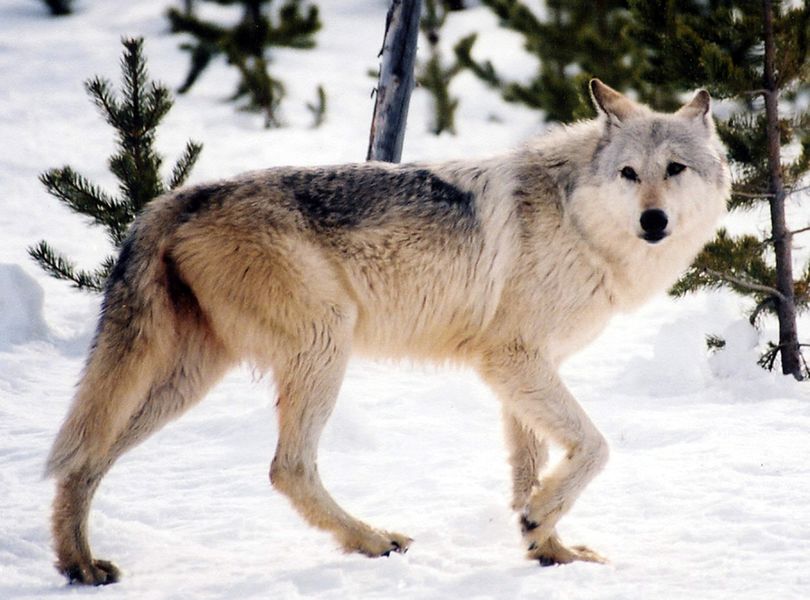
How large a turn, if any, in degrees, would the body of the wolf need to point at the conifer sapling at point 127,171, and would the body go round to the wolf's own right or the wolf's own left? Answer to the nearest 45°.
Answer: approximately 135° to the wolf's own left

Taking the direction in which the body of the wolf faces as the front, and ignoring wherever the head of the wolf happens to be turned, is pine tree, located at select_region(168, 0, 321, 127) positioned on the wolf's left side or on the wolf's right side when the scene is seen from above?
on the wolf's left side

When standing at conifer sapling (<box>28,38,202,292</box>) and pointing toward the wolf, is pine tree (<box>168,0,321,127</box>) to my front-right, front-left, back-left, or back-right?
back-left

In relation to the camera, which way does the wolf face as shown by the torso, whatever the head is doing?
to the viewer's right

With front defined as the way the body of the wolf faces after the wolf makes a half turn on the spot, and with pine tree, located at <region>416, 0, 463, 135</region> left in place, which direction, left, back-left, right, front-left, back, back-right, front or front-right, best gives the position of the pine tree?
right

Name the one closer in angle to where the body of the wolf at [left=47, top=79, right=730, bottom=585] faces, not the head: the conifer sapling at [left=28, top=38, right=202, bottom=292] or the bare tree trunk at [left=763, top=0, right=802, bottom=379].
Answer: the bare tree trunk

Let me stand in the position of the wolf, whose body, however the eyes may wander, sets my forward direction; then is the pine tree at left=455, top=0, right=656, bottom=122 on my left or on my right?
on my left

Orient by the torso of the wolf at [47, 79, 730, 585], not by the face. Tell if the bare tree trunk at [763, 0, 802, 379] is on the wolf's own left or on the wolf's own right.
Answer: on the wolf's own left
